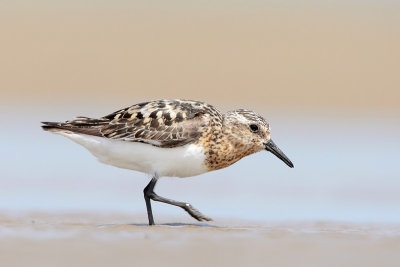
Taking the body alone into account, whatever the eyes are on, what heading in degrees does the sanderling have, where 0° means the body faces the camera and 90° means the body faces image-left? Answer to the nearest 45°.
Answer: approximately 270°
